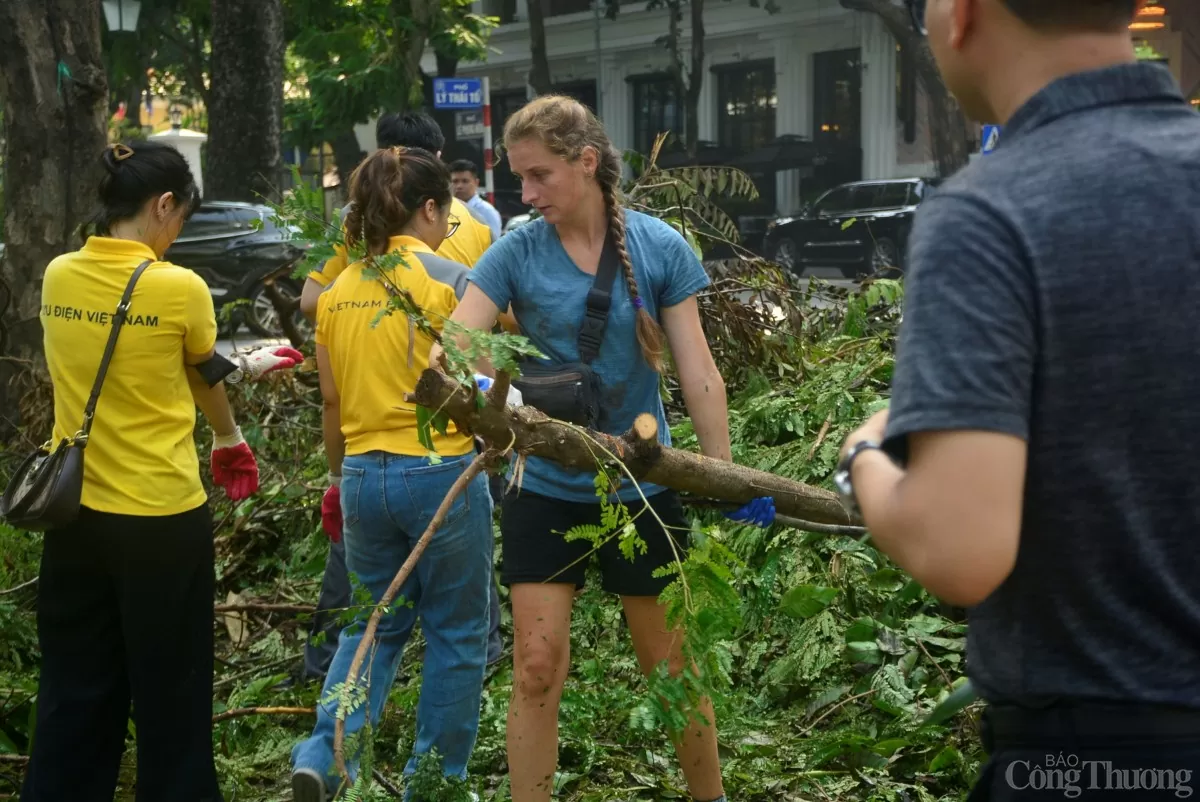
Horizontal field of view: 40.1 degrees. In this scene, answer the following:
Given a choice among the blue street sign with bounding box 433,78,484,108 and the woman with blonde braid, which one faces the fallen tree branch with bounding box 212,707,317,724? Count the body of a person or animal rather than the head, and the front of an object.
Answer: the blue street sign

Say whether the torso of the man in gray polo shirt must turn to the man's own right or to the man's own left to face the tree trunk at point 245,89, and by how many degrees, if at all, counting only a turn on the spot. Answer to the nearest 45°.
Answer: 0° — they already face it

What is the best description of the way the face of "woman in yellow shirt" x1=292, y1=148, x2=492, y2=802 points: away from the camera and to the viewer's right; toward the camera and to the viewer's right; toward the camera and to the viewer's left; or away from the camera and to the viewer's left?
away from the camera and to the viewer's right

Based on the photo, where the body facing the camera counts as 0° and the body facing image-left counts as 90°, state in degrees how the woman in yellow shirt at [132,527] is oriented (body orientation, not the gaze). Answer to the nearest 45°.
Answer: approximately 225°

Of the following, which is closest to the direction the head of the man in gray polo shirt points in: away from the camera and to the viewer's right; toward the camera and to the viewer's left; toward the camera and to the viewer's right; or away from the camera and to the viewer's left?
away from the camera and to the viewer's left

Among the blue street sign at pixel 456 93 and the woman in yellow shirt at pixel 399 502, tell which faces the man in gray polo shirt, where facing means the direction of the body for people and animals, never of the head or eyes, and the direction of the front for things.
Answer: the blue street sign

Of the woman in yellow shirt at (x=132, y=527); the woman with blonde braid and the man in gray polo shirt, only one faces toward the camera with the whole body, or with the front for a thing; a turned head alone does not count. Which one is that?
the woman with blonde braid

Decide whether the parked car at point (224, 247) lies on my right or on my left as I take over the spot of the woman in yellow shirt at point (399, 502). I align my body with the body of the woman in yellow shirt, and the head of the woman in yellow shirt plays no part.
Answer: on my left

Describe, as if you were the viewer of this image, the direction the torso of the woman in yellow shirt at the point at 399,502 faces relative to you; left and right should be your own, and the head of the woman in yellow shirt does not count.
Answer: facing away from the viewer and to the right of the viewer

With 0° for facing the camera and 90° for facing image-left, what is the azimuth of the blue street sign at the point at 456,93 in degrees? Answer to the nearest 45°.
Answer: approximately 0°

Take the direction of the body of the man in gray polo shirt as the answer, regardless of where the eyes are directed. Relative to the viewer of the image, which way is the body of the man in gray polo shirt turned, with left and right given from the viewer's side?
facing away from the viewer and to the left of the viewer

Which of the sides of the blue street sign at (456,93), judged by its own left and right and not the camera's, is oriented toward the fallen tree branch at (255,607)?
front

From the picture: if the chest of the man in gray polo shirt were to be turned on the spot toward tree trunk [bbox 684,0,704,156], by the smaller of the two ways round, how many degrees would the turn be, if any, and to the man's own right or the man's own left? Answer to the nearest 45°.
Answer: approximately 45° to the man's own right

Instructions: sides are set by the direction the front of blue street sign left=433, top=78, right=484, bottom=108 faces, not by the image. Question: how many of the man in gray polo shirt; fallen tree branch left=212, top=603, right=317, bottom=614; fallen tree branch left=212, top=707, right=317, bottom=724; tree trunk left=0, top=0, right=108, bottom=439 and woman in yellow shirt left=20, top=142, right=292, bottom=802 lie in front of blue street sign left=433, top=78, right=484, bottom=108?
5
